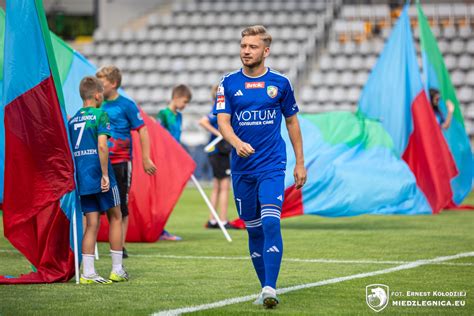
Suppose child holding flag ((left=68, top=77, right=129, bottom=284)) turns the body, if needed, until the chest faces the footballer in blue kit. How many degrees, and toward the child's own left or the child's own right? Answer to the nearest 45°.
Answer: approximately 90° to the child's own right

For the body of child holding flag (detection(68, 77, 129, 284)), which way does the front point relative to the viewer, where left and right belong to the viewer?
facing away from the viewer and to the right of the viewer

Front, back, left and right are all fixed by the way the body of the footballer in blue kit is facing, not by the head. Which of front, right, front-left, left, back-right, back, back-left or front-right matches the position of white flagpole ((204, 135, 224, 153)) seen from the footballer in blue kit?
back

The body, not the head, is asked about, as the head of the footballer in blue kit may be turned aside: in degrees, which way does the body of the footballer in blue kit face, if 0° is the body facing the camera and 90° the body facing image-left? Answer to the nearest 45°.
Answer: approximately 0°

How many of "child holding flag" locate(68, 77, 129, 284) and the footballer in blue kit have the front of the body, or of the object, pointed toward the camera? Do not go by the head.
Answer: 1

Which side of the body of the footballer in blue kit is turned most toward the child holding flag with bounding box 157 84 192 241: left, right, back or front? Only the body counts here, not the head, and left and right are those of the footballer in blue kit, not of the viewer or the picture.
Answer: back

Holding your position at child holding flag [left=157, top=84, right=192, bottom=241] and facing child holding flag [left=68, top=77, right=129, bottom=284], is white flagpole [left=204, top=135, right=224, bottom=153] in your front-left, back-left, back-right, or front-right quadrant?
back-left

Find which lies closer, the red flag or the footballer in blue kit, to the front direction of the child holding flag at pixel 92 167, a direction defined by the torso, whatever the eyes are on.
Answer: the red flag
